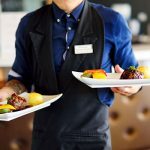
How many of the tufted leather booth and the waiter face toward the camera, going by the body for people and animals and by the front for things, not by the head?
2

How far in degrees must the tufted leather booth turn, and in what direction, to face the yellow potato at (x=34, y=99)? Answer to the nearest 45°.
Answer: approximately 45° to its right

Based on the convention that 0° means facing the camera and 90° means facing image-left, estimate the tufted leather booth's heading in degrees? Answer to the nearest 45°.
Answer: approximately 0°

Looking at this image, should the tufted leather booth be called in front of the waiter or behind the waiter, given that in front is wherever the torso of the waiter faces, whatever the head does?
behind
